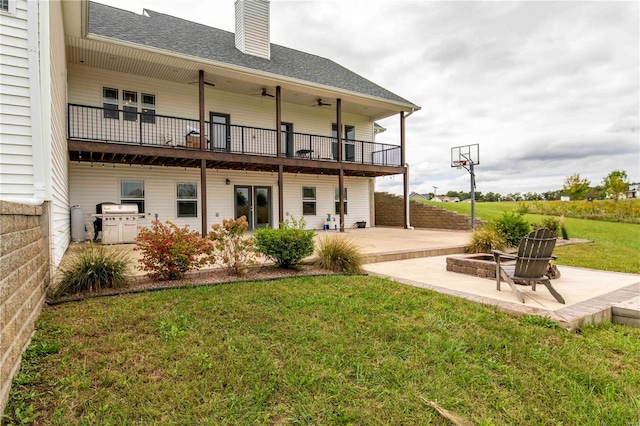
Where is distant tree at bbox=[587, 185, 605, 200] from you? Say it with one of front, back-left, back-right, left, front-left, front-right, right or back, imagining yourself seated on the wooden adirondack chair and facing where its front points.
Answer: front-right

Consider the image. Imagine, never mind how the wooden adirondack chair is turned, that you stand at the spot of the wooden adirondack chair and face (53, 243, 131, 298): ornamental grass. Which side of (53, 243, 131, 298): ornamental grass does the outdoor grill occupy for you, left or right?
right

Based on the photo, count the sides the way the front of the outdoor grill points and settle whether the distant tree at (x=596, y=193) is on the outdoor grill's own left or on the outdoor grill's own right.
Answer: on the outdoor grill's own left

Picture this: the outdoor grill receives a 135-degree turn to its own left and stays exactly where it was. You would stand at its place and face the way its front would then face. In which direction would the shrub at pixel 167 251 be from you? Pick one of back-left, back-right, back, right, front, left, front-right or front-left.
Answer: back-right

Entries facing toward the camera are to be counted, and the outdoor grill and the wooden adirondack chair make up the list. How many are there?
1

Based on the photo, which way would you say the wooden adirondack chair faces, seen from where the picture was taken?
facing away from the viewer and to the left of the viewer

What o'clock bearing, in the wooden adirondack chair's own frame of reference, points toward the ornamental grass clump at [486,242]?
The ornamental grass clump is roughly at 1 o'clock from the wooden adirondack chair.

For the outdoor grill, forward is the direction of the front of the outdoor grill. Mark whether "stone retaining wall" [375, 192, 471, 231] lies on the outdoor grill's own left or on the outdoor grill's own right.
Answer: on the outdoor grill's own left

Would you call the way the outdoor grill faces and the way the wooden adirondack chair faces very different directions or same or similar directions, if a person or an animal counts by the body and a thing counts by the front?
very different directions

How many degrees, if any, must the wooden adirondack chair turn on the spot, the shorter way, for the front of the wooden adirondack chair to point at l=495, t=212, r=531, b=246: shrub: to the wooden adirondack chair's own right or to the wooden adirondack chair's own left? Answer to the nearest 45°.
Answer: approximately 45° to the wooden adirondack chair's own right

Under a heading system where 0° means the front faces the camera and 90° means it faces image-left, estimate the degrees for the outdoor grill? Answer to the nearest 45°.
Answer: approximately 0°

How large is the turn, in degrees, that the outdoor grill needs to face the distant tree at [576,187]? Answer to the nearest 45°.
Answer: approximately 90° to its left

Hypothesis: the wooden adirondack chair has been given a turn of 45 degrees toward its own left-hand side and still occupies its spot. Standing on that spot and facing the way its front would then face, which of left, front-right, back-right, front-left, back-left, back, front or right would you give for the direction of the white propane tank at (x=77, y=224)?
front

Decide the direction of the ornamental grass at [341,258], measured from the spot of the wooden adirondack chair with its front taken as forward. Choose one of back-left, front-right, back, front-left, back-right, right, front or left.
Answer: front-left

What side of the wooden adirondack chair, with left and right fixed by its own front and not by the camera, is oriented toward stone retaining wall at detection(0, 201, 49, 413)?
left
